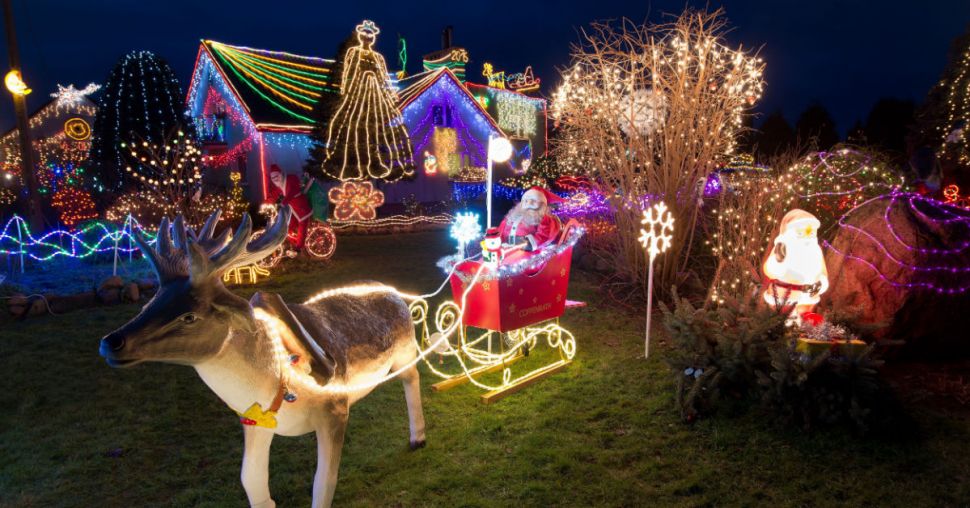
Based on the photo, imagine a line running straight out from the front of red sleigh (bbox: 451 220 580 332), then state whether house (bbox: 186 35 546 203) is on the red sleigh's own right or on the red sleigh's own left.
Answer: on the red sleigh's own right

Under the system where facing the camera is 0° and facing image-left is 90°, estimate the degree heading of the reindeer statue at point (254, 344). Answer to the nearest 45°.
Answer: approximately 45°

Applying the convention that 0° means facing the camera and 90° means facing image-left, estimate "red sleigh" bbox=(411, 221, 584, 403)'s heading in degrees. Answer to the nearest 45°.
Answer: approximately 45°

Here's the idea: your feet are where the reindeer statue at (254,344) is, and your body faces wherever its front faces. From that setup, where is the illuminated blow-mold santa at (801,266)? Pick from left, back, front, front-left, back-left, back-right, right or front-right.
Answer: back-left

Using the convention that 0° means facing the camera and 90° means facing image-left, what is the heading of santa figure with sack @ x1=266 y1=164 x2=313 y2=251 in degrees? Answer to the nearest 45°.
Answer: approximately 45°

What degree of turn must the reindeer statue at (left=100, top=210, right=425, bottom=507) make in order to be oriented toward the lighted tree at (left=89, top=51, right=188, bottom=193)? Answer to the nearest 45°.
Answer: approximately 135° to its right
